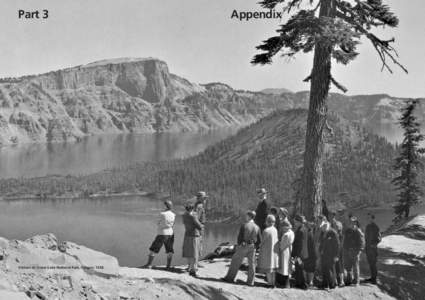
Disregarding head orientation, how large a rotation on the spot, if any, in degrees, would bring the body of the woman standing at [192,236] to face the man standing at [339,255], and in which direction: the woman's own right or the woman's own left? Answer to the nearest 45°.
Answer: approximately 45° to the woman's own right

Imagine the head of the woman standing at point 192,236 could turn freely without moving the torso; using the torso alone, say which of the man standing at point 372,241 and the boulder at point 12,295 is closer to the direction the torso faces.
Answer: the man standing

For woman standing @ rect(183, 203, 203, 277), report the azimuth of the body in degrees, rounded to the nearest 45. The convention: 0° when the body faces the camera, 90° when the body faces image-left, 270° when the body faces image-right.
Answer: approximately 225°

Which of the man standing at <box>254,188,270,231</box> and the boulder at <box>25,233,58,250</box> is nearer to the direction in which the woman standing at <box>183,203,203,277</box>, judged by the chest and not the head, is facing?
the man standing

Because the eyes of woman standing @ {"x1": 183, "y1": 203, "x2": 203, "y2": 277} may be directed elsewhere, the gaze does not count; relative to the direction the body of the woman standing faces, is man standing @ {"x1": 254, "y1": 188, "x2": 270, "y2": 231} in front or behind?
in front

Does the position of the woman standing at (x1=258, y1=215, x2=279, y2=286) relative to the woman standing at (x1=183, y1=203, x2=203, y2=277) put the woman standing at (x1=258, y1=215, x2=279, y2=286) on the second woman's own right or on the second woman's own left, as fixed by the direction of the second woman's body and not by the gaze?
on the second woman's own right

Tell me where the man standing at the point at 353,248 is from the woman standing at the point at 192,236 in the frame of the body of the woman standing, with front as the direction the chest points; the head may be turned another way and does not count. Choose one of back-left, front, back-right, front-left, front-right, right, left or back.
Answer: front-right
